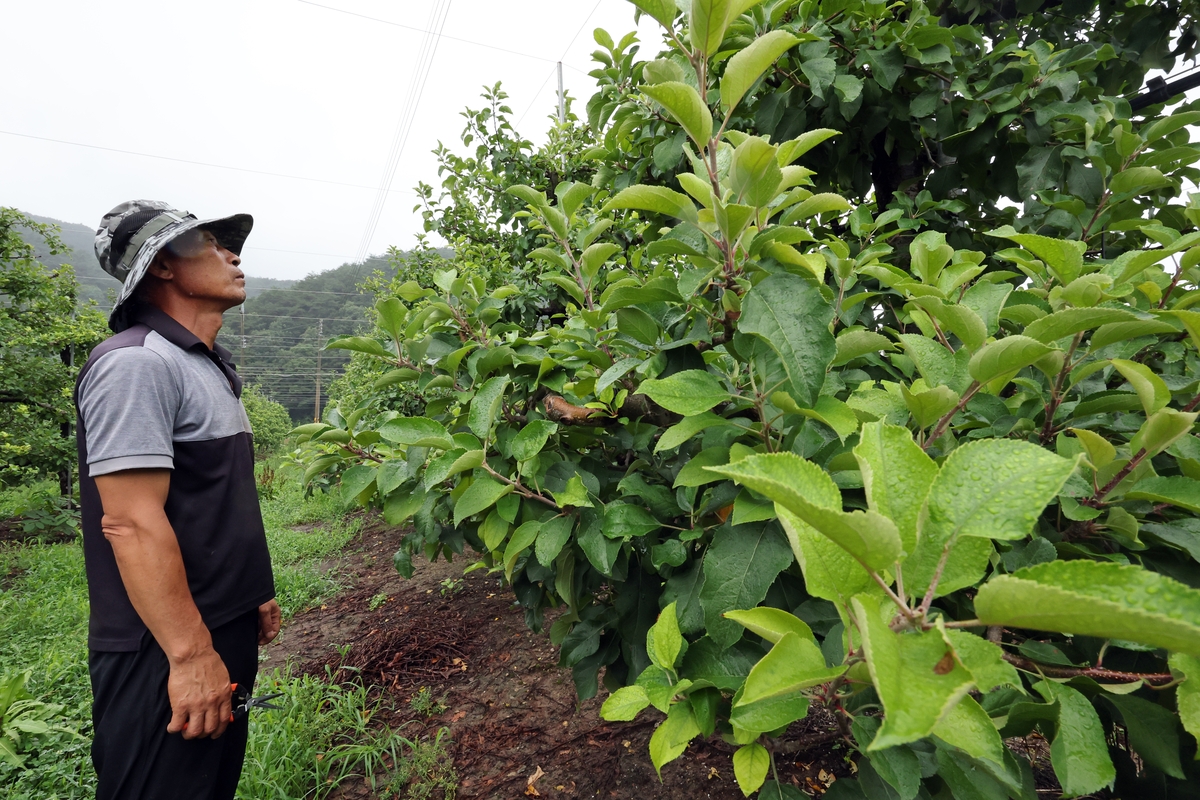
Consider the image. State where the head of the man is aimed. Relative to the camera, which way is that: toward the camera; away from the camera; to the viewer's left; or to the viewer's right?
to the viewer's right

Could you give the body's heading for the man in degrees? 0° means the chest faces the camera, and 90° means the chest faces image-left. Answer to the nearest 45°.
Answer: approximately 270°
